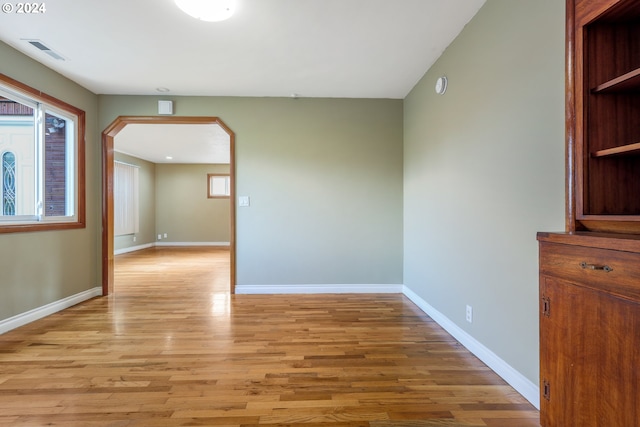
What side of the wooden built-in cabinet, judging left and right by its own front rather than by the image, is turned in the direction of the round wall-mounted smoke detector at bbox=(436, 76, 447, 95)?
right

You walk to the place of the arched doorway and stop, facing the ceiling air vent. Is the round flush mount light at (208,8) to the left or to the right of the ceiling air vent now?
left

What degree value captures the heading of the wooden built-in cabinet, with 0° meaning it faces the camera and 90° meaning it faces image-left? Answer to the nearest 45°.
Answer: approximately 45°

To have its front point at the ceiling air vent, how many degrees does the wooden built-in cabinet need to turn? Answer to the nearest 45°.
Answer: approximately 45° to its right

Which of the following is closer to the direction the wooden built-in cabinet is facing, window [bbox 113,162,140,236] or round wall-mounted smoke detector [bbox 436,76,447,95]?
the window

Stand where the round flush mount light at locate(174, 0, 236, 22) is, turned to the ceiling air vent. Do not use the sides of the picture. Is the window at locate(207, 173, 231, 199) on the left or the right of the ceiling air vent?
right

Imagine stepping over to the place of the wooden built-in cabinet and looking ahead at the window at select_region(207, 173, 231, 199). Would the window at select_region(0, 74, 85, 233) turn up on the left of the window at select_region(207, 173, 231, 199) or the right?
left

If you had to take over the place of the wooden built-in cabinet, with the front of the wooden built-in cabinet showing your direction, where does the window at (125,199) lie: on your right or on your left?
on your right

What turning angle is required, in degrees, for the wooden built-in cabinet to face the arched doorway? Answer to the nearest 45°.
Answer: approximately 45° to its right
